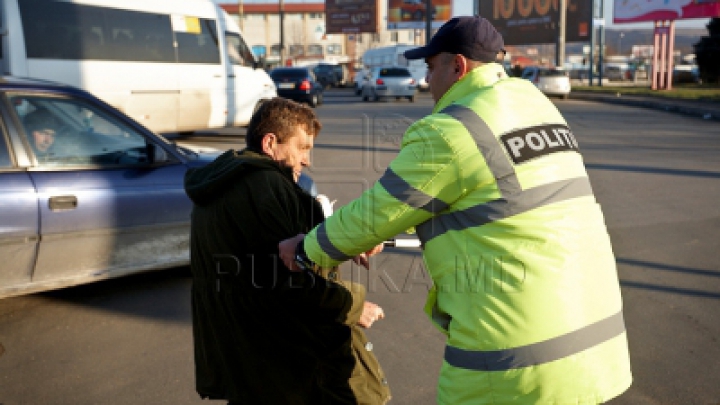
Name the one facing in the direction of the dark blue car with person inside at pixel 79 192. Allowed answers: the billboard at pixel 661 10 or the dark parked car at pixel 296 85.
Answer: the billboard

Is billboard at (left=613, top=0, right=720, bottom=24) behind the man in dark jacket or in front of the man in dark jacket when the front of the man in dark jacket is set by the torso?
in front

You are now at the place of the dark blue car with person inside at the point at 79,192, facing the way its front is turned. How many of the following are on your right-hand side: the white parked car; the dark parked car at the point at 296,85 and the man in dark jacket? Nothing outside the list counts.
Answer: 1

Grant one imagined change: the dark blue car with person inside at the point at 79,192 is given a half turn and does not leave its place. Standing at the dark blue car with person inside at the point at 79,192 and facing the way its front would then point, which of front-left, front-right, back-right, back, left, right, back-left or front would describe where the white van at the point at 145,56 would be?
right

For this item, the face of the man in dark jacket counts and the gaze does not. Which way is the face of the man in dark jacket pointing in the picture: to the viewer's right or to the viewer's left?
to the viewer's right

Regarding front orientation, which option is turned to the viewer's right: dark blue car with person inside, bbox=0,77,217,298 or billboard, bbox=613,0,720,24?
the dark blue car with person inside

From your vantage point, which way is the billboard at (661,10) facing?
toward the camera

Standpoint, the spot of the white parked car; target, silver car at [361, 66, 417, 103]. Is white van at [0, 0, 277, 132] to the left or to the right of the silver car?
left

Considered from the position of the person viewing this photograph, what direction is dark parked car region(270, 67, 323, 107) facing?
facing away from the viewer and to the right of the viewer

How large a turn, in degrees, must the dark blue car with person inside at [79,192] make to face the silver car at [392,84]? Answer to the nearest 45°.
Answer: approximately 45° to its left

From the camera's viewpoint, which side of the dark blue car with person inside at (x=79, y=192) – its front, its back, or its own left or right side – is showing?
right

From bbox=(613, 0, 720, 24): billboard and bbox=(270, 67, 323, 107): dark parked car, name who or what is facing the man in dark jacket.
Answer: the billboard

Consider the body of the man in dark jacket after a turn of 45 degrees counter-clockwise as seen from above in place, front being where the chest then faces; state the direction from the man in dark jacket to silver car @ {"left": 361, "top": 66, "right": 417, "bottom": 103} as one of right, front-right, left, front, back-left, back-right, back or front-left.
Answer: front

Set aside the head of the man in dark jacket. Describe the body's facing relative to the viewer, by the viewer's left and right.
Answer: facing away from the viewer and to the right of the viewer

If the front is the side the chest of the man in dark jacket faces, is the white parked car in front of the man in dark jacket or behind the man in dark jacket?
in front

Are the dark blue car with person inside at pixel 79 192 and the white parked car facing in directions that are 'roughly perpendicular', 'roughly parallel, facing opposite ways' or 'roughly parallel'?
roughly perpendicular
